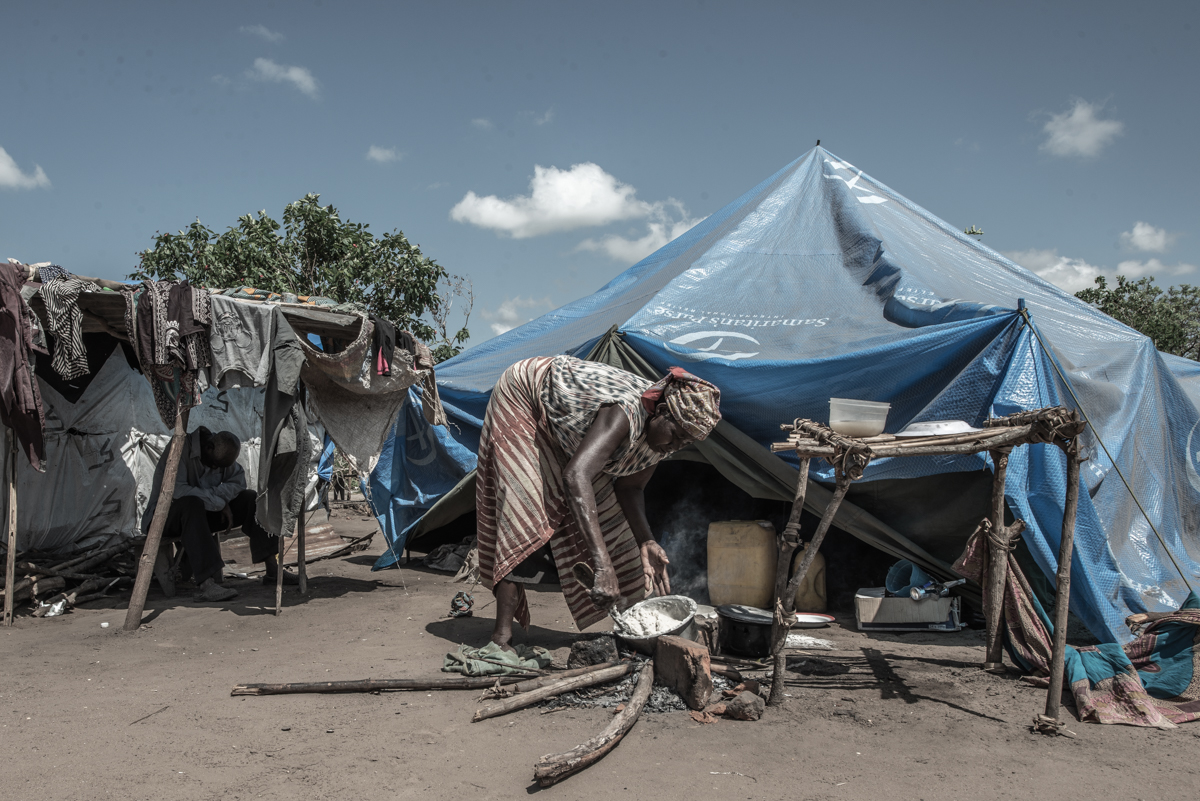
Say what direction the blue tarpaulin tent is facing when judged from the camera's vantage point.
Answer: facing the viewer

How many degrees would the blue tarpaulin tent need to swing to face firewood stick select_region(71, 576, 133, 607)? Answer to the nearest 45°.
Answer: approximately 90° to its right

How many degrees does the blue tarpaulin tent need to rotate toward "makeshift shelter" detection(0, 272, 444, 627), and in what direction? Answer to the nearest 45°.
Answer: approximately 90° to its right

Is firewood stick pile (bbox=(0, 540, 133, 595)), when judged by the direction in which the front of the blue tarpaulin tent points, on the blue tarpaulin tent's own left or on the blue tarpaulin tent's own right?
on the blue tarpaulin tent's own right

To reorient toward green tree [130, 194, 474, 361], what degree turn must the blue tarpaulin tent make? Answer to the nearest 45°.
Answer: approximately 135° to its right

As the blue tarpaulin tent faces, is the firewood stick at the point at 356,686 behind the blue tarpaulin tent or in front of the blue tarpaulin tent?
in front

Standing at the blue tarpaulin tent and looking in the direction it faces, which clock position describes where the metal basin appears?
The metal basin is roughly at 1 o'clock from the blue tarpaulin tent.

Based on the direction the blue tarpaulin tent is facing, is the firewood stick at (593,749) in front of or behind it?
in front

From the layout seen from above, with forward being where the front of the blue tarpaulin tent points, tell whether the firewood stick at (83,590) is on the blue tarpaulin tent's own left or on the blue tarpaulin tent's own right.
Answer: on the blue tarpaulin tent's own right

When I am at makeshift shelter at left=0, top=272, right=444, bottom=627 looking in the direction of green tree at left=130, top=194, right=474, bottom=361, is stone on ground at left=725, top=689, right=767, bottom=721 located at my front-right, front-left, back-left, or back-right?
back-right

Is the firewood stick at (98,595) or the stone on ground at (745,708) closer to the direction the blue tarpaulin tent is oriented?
the stone on ground

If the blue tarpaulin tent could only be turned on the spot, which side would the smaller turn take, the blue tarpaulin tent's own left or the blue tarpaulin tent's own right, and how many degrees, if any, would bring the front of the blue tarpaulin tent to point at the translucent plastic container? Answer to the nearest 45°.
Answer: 0° — it already faces it

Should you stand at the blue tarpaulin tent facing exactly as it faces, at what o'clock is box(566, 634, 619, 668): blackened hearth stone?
The blackened hearth stone is roughly at 1 o'clock from the blue tarpaulin tent.
